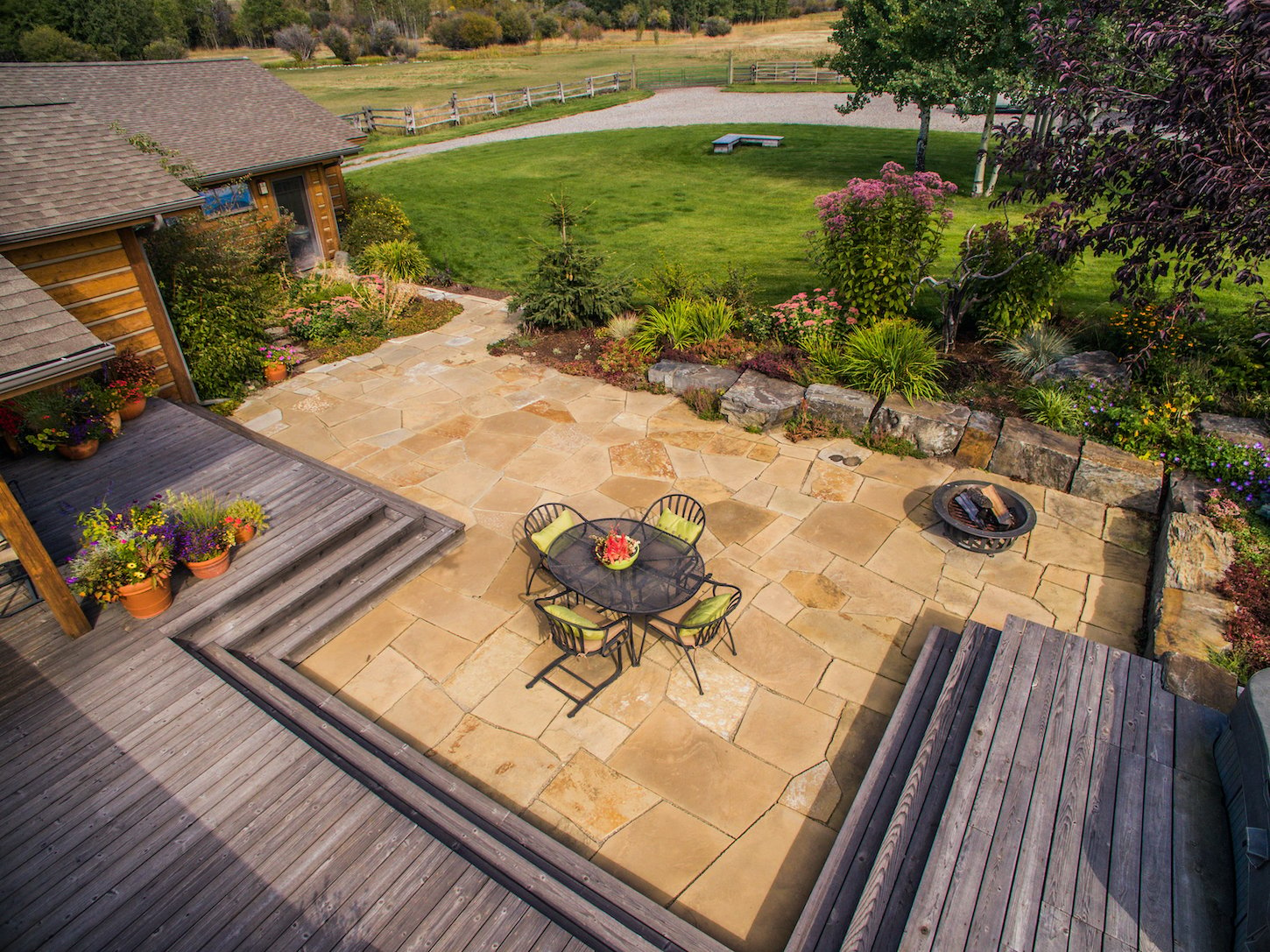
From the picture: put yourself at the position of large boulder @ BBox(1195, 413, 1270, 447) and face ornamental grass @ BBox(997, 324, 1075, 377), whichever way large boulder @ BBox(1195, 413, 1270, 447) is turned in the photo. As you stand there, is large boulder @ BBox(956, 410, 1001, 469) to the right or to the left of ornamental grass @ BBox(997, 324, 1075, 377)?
left

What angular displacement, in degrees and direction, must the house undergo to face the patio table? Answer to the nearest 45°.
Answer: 0° — it already faces it

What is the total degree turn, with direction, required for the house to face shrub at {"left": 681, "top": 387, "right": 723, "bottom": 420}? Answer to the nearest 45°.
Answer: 0° — it already faces it

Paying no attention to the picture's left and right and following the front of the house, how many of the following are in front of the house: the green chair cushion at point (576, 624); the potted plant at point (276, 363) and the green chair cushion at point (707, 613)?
3

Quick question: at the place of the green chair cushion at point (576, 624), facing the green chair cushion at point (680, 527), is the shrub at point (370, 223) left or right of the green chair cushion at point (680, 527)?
left

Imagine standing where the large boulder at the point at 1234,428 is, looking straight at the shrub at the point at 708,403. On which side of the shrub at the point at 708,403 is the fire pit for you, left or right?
left

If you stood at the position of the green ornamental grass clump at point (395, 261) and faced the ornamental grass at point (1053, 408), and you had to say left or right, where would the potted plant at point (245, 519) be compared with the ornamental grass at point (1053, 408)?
right

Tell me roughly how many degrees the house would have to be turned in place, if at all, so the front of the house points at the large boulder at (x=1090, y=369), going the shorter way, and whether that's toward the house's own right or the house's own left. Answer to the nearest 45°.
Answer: approximately 45° to the house's own left
